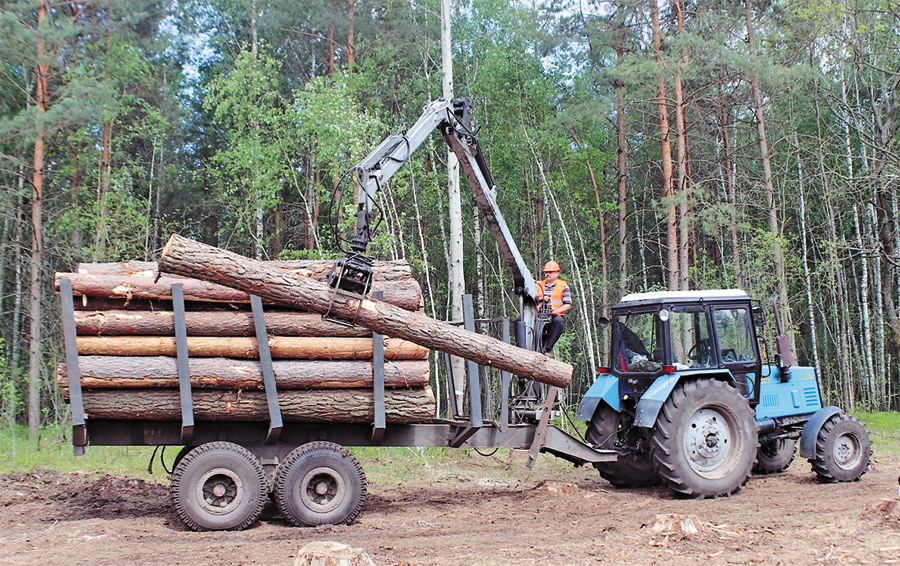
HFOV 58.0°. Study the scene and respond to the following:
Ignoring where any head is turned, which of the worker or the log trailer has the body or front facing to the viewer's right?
the log trailer

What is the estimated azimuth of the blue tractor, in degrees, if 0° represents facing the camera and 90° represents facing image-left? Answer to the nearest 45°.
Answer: approximately 225°

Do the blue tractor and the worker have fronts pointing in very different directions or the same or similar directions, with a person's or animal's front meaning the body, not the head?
very different directions

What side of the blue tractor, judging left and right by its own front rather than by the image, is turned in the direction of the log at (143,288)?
back

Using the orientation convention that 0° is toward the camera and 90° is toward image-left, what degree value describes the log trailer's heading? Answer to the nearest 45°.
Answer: approximately 270°

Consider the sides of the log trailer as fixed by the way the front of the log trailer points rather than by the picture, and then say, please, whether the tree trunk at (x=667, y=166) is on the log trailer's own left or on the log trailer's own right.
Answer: on the log trailer's own left

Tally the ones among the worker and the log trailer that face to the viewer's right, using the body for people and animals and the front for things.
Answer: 1

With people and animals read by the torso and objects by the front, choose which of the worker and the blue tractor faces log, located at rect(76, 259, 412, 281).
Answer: the worker

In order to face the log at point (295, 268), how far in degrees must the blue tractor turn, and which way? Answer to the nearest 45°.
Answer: approximately 180°

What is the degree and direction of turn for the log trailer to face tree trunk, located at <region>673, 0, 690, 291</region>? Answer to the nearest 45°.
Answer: approximately 45° to its left

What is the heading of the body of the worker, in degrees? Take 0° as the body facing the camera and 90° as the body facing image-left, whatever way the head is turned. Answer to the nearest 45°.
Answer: approximately 45°

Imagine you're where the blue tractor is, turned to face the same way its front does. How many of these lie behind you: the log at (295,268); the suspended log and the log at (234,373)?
3

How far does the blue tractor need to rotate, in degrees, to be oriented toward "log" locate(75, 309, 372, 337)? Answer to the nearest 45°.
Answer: approximately 180°

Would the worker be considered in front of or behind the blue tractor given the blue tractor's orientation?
behind

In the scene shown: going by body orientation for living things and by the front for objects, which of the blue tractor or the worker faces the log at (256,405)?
the worker
